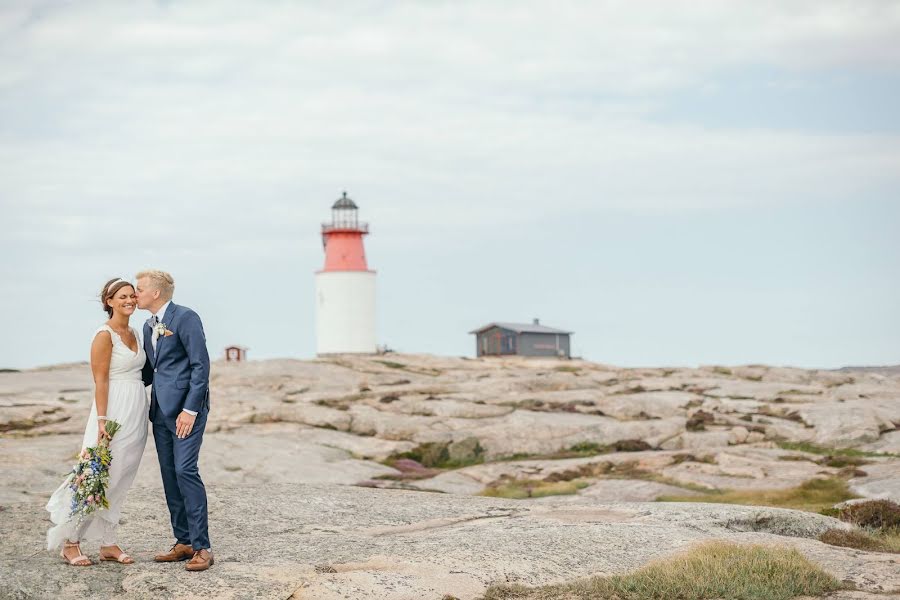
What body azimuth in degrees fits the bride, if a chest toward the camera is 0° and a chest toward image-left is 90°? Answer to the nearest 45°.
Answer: approximately 315°

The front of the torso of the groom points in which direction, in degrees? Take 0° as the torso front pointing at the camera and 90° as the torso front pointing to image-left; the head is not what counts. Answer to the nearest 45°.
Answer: approximately 45°

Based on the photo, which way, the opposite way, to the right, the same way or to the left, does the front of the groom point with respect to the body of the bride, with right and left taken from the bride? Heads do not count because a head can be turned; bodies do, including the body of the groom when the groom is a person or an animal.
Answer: to the right

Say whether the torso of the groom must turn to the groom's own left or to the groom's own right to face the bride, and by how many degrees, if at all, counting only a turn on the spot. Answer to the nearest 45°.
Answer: approximately 90° to the groom's own right

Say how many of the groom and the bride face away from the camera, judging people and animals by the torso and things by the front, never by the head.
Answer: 0
